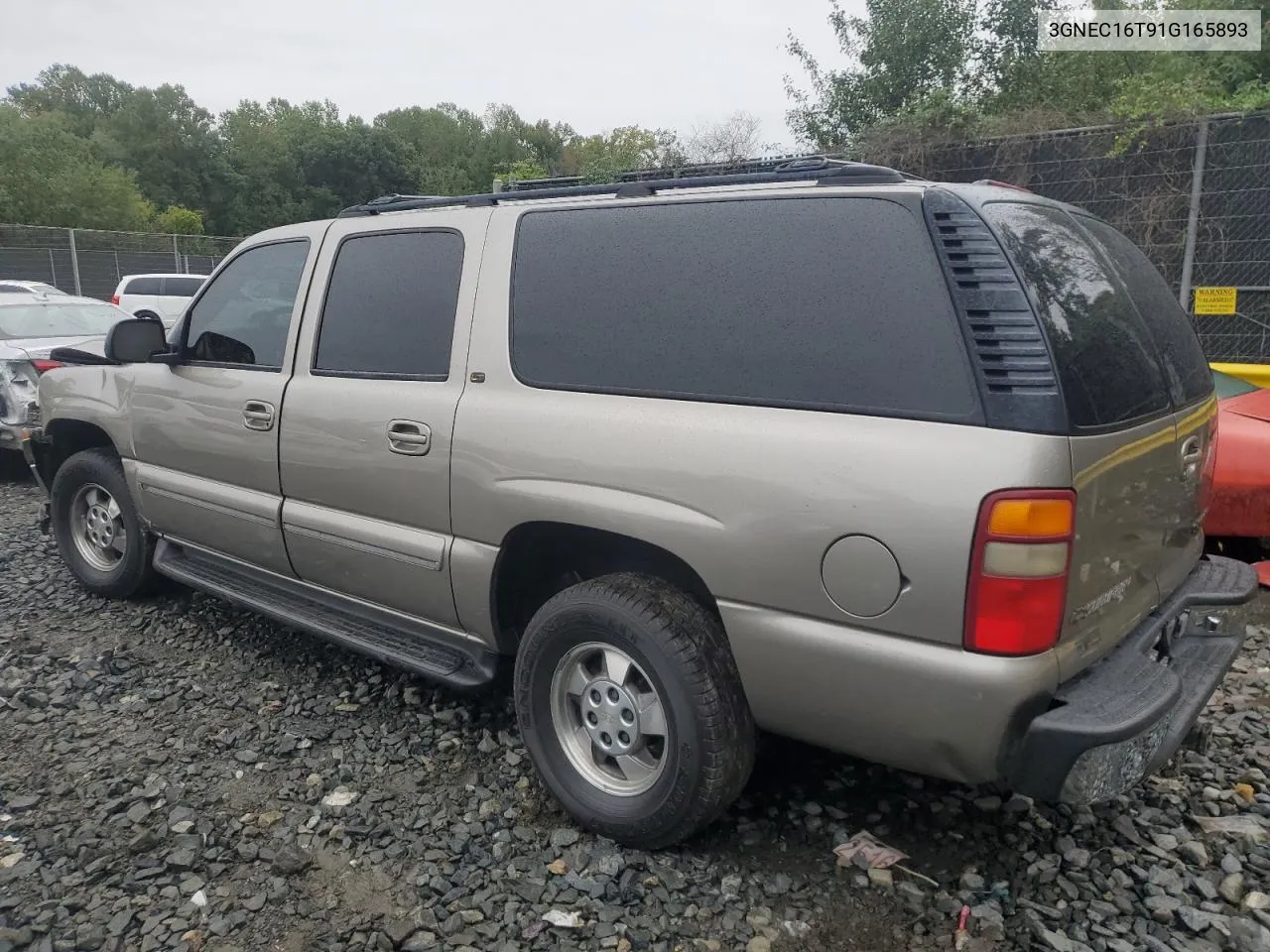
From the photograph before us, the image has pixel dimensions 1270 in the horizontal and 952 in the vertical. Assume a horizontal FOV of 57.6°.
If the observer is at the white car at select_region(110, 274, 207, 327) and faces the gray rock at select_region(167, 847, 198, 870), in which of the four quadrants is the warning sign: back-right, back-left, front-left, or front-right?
front-left

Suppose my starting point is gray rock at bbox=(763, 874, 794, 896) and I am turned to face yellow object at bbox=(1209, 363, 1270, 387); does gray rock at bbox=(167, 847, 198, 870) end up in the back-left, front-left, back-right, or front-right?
back-left

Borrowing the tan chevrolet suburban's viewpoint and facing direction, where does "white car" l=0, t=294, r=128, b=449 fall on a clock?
The white car is roughly at 12 o'clock from the tan chevrolet suburban.

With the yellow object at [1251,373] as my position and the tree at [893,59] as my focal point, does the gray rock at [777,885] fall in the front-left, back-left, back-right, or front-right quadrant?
back-left

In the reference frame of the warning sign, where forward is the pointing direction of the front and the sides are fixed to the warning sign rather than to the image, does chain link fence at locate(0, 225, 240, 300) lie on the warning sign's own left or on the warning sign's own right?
on the warning sign's own right

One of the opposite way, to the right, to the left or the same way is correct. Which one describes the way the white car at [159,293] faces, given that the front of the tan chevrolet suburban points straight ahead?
to the right

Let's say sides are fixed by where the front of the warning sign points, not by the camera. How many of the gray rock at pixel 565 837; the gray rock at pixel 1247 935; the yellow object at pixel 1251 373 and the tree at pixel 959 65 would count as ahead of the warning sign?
3

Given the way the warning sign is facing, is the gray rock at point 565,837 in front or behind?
in front

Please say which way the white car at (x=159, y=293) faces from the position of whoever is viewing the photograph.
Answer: facing to the right of the viewer

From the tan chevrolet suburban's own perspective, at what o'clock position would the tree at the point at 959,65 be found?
The tree is roughly at 2 o'clock from the tan chevrolet suburban.

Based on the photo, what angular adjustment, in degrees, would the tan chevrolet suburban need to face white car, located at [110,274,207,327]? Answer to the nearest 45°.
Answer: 0° — it already faces it

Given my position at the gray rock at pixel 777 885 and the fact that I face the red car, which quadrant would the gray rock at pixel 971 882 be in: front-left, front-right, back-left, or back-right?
front-right

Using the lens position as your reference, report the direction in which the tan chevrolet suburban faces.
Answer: facing away from the viewer and to the left of the viewer

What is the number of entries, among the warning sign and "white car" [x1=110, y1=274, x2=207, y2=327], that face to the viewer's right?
1

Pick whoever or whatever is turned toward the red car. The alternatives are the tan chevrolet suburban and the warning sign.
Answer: the warning sign

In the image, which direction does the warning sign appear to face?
toward the camera

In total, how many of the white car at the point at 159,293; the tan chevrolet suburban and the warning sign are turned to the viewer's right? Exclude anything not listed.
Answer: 1
